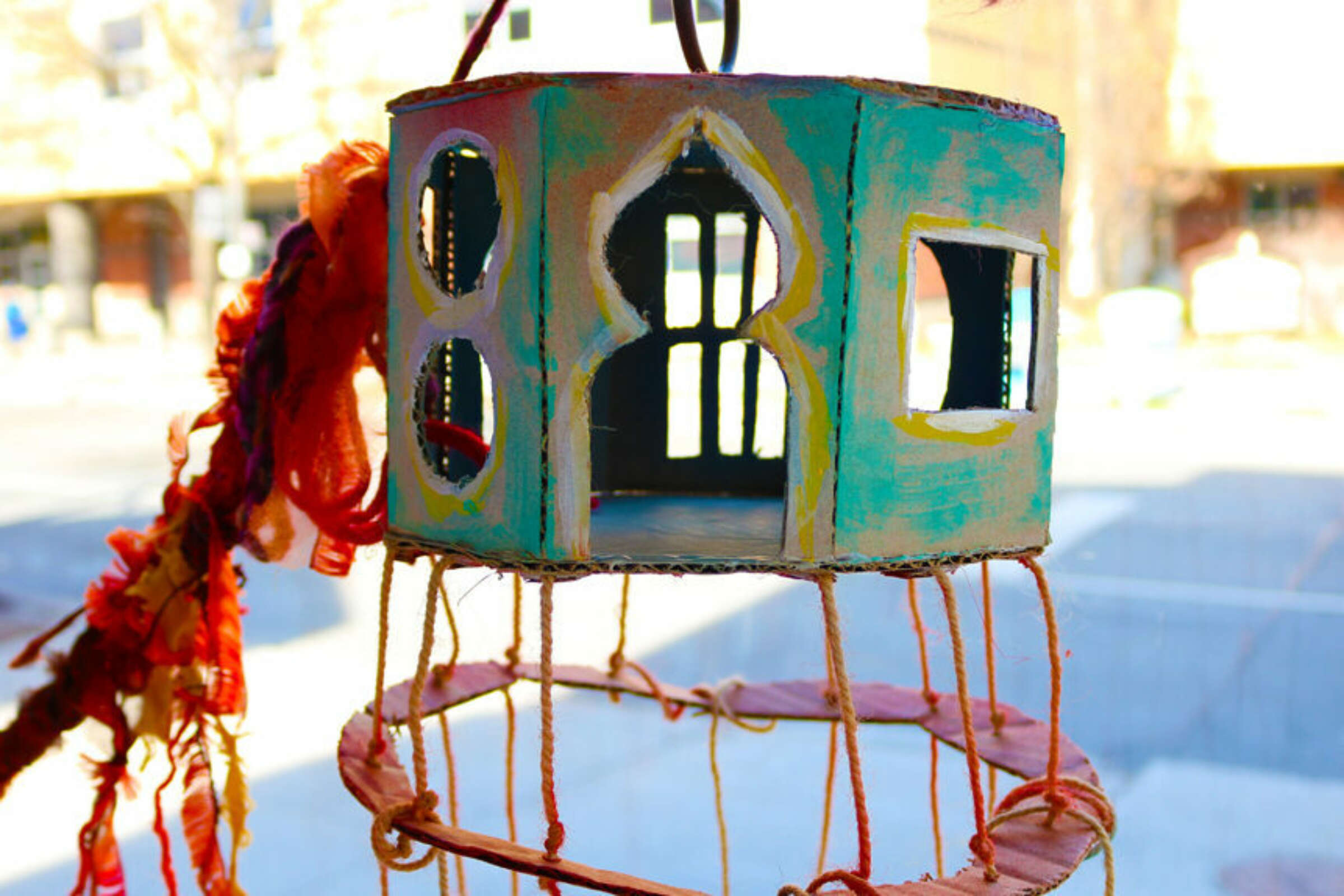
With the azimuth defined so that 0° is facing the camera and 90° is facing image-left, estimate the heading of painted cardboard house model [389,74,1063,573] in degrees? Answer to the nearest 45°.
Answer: approximately 0°

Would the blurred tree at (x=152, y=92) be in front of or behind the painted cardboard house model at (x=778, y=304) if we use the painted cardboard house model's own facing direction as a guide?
behind
